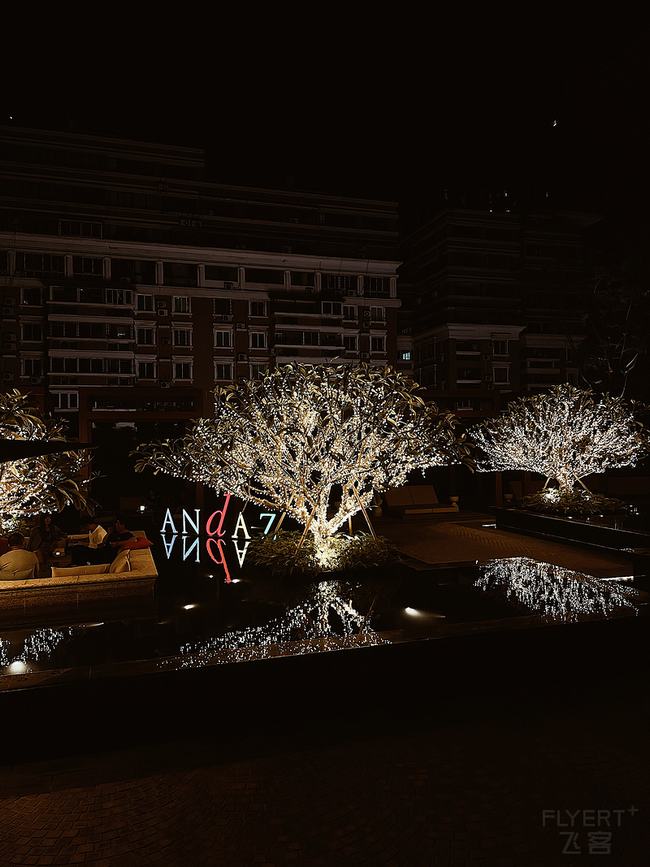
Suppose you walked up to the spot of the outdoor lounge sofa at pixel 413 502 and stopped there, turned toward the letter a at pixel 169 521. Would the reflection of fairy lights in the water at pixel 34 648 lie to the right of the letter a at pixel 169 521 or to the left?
left

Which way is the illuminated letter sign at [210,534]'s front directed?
toward the camera
